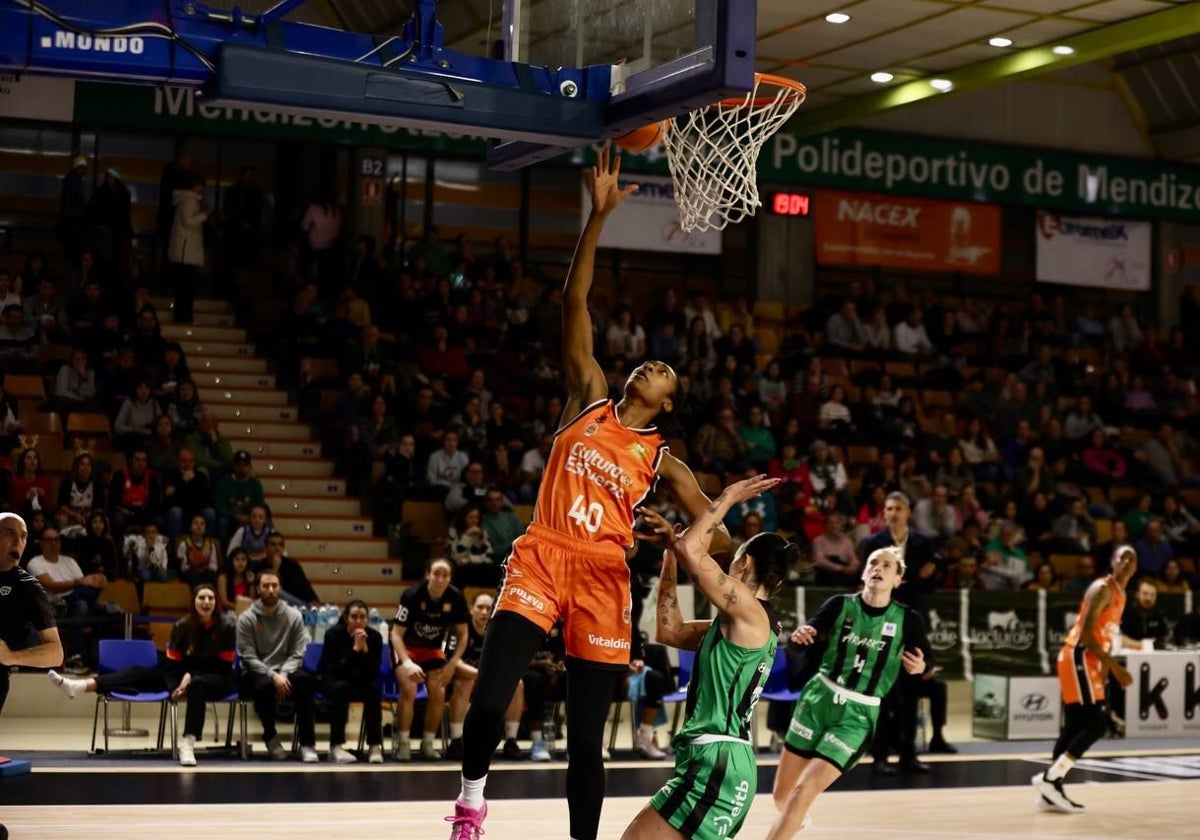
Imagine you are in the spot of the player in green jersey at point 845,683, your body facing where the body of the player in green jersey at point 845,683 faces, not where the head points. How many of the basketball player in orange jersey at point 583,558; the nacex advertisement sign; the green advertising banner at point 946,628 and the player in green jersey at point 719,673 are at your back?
2

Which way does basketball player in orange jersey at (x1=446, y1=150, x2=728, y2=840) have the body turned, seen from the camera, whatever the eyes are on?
toward the camera

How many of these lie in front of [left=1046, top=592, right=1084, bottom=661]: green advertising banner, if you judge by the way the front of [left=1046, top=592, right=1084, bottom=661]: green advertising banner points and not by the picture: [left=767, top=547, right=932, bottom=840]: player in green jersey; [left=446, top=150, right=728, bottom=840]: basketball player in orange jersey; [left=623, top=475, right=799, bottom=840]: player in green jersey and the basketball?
4

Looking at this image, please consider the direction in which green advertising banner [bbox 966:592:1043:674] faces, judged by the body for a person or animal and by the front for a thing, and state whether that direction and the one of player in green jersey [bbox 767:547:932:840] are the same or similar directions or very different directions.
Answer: same or similar directions

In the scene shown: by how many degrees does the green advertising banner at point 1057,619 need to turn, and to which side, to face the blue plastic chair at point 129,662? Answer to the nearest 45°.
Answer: approximately 45° to its right

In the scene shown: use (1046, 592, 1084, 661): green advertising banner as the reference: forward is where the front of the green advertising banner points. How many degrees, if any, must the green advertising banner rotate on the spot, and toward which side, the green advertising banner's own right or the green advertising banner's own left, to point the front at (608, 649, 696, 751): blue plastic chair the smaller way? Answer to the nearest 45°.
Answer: approximately 45° to the green advertising banner's own right

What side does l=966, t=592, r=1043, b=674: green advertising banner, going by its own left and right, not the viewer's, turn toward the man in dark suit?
front

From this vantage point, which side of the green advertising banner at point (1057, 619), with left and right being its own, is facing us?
front

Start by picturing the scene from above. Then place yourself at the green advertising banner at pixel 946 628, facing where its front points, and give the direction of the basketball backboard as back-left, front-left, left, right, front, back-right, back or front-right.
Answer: front

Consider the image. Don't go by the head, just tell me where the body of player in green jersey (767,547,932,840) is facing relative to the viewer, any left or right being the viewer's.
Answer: facing the viewer

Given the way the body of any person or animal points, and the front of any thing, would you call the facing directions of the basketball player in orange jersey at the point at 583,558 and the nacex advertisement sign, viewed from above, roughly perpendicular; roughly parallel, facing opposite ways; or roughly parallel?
roughly parallel

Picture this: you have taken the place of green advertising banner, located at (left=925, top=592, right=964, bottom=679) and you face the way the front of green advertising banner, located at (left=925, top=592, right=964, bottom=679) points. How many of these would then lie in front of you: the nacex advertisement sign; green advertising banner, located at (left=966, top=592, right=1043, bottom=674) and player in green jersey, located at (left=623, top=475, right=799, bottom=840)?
1

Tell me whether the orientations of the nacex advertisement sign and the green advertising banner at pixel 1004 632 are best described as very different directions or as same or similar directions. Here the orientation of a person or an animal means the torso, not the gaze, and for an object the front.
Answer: same or similar directions

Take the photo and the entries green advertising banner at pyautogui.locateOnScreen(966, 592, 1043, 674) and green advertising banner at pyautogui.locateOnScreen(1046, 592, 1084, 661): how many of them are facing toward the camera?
2

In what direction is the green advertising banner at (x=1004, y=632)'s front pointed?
toward the camera
